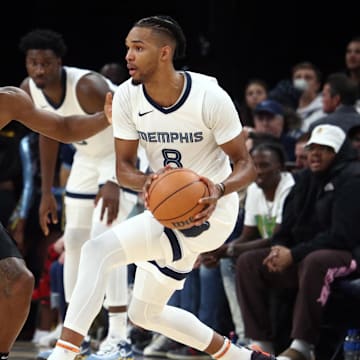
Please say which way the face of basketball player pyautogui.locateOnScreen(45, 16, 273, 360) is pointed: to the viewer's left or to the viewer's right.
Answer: to the viewer's left

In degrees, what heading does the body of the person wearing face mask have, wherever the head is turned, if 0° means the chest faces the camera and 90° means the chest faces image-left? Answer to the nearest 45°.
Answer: approximately 45°

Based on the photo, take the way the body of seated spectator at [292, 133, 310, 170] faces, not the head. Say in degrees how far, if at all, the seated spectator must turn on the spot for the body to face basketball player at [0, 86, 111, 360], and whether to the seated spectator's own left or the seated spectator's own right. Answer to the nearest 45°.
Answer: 0° — they already face them

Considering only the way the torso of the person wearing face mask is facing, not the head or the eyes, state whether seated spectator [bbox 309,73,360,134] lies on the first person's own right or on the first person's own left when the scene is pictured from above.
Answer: on the first person's own left

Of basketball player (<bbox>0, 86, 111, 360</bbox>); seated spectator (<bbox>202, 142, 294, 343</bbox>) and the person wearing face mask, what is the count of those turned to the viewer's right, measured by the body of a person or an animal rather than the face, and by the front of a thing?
1

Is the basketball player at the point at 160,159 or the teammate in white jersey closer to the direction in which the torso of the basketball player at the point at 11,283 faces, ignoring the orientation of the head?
the basketball player

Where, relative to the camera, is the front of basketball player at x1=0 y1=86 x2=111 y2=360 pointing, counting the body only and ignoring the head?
to the viewer's right

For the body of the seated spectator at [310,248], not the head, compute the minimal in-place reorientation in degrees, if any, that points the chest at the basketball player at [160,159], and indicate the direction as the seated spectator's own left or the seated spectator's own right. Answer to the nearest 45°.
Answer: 0° — they already face them

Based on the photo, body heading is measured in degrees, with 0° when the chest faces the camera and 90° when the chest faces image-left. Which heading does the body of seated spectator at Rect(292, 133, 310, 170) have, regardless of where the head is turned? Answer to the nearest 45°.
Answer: approximately 45°
